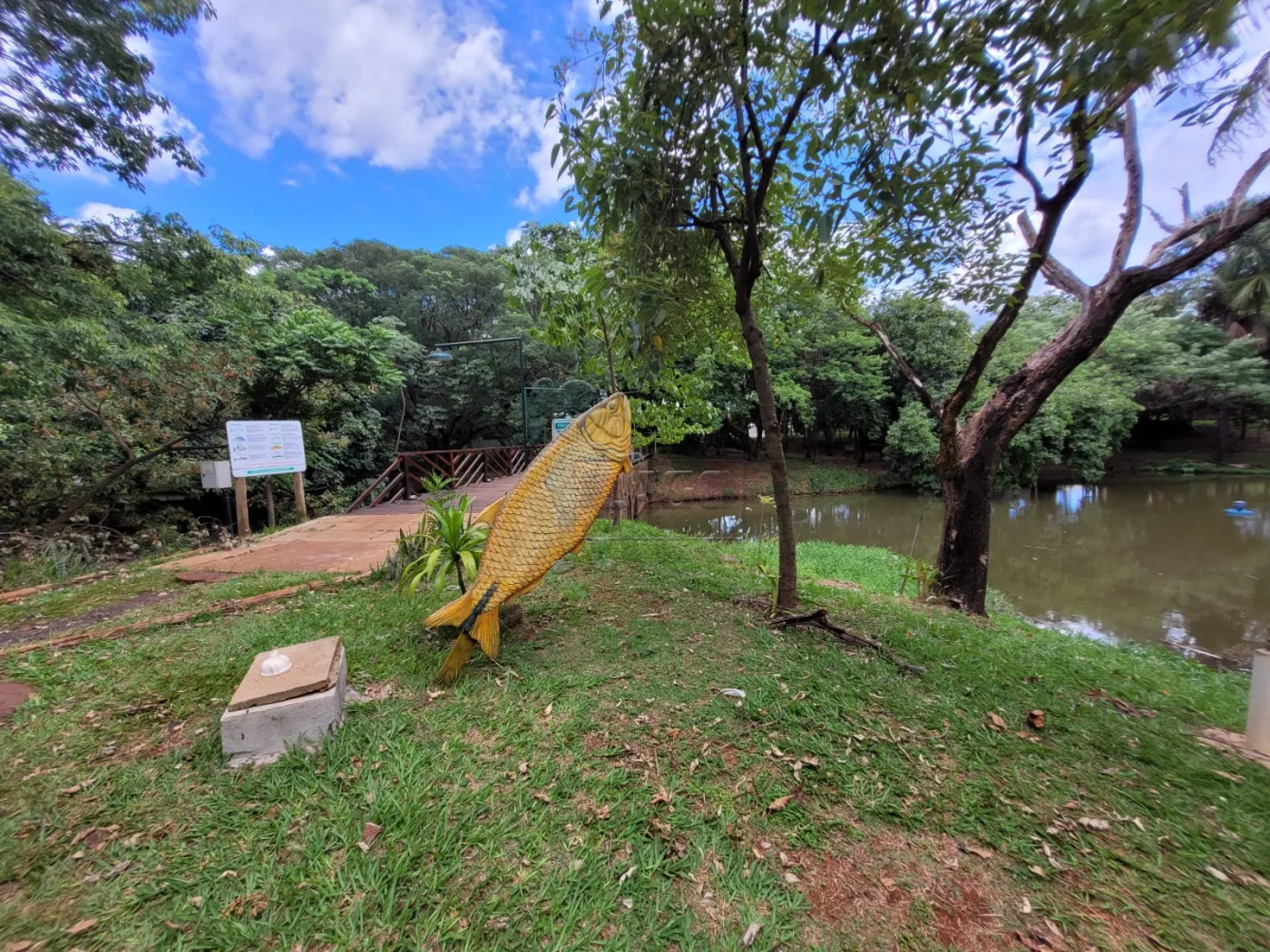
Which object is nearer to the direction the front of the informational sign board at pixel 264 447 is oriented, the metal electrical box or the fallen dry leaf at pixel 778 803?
the fallen dry leaf

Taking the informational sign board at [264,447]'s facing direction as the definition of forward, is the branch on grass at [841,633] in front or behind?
in front

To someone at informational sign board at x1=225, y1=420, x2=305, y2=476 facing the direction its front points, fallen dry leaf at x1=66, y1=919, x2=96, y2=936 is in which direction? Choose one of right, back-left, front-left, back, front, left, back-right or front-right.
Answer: front

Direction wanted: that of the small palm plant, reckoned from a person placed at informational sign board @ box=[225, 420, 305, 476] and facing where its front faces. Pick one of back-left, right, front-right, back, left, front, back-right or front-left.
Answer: front

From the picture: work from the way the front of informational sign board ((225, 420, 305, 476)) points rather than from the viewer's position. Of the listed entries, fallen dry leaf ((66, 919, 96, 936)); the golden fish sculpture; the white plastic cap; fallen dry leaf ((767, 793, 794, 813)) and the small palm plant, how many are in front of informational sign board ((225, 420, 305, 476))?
5

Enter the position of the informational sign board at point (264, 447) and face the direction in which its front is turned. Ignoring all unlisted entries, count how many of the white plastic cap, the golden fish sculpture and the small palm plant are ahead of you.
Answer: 3

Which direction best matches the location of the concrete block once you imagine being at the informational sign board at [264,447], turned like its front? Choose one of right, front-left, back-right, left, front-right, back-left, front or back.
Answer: front

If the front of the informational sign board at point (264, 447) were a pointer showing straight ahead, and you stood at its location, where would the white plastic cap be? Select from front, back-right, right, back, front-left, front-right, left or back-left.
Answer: front

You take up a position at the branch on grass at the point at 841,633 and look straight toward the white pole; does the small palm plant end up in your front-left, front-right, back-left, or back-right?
back-right

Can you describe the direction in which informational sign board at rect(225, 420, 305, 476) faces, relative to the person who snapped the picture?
facing the viewer

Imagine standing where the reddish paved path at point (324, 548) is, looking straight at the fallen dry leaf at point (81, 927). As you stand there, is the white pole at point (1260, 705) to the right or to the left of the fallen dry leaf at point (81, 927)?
left

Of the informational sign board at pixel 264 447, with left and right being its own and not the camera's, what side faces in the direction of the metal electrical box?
right
